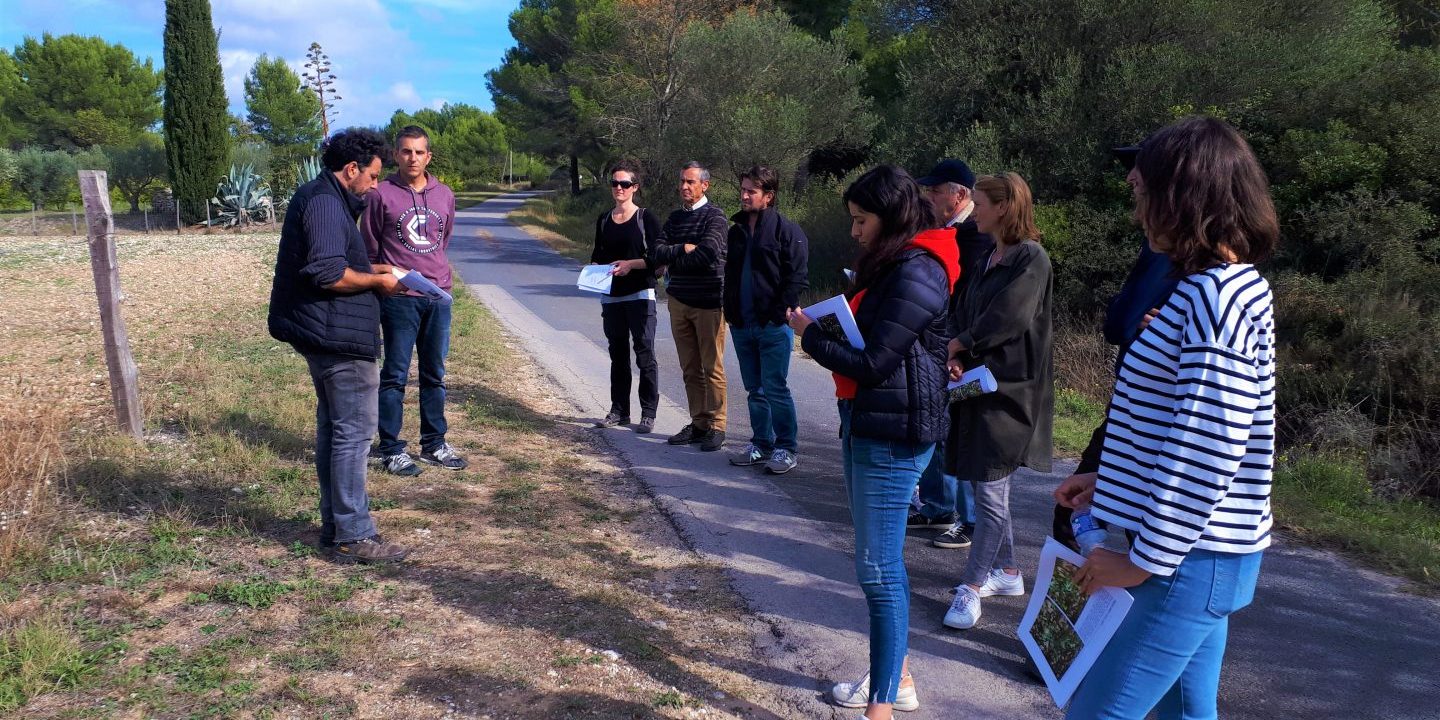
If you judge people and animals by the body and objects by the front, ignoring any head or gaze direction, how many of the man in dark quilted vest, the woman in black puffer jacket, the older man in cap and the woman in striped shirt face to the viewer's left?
3

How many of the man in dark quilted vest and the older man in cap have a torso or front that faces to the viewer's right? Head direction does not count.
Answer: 1

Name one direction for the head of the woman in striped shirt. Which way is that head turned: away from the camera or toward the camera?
away from the camera

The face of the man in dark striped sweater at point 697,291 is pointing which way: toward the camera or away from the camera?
toward the camera

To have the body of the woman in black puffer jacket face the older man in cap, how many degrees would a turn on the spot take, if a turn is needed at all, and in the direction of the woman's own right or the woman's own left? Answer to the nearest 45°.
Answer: approximately 90° to the woman's own right

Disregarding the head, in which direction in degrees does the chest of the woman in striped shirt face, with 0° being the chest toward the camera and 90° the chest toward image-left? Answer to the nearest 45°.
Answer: approximately 90°

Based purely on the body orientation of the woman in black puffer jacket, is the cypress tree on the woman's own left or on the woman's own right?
on the woman's own right

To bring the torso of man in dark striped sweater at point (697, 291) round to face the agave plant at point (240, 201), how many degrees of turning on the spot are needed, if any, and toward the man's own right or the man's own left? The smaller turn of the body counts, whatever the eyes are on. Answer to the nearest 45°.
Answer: approximately 90° to the man's own right

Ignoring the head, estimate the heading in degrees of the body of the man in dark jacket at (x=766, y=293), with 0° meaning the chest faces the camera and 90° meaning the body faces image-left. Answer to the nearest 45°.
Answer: approximately 45°

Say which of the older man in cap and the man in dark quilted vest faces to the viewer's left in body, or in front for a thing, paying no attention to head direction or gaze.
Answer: the older man in cap

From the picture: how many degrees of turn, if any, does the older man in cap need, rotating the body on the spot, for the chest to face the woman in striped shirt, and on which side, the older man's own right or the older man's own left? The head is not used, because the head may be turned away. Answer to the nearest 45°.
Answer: approximately 90° to the older man's own left

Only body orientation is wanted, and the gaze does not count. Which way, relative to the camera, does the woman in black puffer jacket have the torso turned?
to the viewer's left

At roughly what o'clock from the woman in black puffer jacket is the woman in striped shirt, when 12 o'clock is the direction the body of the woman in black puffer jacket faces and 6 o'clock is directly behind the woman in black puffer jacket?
The woman in striped shirt is roughly at 8 o'clock from the woman in black puffer jacket.

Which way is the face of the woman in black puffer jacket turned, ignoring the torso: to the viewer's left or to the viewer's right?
to the viewer's left

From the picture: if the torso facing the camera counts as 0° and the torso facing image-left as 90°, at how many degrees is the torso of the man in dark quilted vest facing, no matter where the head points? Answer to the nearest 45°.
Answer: approximately 270°

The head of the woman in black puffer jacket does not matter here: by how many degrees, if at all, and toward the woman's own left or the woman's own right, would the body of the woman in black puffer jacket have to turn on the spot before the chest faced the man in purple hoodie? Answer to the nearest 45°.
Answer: approximately 45° to the woman's own right

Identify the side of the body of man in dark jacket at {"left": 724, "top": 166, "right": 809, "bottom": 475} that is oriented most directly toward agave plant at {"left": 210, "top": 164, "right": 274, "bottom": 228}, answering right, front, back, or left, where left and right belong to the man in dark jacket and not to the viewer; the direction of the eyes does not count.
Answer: right

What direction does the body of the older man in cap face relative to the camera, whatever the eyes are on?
to the viewer's left

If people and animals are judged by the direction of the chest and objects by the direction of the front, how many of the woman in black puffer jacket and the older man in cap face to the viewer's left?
2

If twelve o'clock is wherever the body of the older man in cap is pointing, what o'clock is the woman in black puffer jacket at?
The woman in black puffer jacket is roughly at 9 o'clock from the older man in cap.

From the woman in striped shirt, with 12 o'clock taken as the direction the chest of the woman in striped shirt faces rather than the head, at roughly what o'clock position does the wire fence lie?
The wire fence is roughly at 1 o'clock from the woman in striped shirt.
